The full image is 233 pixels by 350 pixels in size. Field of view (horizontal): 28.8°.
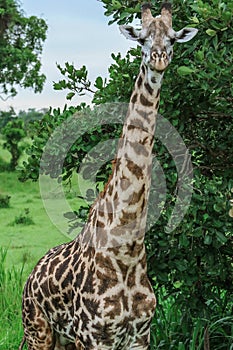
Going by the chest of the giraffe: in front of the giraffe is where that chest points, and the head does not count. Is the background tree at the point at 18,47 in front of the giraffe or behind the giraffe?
behind

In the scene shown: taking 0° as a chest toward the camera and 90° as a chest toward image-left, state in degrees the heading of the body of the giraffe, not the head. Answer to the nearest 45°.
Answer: approximately 315°

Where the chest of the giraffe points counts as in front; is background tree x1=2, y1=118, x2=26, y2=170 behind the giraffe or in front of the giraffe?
behind

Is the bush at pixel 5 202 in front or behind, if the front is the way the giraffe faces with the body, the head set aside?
behind
